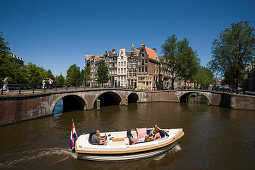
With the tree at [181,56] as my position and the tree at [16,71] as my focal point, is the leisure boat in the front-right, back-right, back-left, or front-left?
front-left

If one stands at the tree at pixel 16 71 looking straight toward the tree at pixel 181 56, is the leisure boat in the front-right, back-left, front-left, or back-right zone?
front-right

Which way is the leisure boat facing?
to the viewer's right

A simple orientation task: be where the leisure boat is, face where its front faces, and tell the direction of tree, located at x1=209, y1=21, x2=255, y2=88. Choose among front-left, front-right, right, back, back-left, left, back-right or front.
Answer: front-left

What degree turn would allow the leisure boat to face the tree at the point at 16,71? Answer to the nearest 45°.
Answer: approximately 135° to its left

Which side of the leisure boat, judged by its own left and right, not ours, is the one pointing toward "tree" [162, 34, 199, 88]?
left

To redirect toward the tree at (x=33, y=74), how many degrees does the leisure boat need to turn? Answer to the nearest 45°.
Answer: approximately 135° to its left
